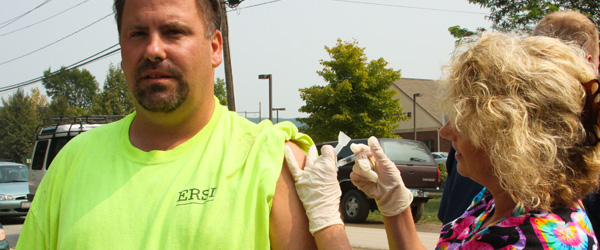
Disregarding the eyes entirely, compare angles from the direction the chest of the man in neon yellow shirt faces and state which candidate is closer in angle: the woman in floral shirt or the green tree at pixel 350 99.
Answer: the woman in floral shirt

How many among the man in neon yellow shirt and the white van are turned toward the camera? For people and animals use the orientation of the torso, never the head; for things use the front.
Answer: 1

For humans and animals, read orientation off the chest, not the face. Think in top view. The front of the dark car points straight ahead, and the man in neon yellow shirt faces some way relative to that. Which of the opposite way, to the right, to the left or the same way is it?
the opposite way

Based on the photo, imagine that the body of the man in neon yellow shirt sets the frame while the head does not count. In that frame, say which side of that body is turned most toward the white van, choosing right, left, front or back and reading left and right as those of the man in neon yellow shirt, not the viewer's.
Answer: back

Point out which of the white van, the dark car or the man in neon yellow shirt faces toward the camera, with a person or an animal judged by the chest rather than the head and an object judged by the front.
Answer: the man in neon yellow shirt

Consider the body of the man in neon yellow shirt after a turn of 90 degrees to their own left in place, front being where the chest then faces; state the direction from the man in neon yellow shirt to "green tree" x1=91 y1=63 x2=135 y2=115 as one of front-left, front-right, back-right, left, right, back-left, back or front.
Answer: left

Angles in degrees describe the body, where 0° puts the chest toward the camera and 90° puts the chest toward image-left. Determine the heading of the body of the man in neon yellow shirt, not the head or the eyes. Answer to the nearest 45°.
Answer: approximately 0°

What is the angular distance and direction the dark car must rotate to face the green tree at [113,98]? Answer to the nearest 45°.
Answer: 0° — it already faces it

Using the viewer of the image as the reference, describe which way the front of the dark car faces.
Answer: facing away from the viewer and to the left of the viewer

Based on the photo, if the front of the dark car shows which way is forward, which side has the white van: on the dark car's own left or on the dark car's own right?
on the dark car's own left

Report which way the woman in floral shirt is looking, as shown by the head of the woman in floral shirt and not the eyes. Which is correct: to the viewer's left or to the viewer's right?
to the viewer's left

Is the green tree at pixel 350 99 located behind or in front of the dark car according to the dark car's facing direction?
in front
